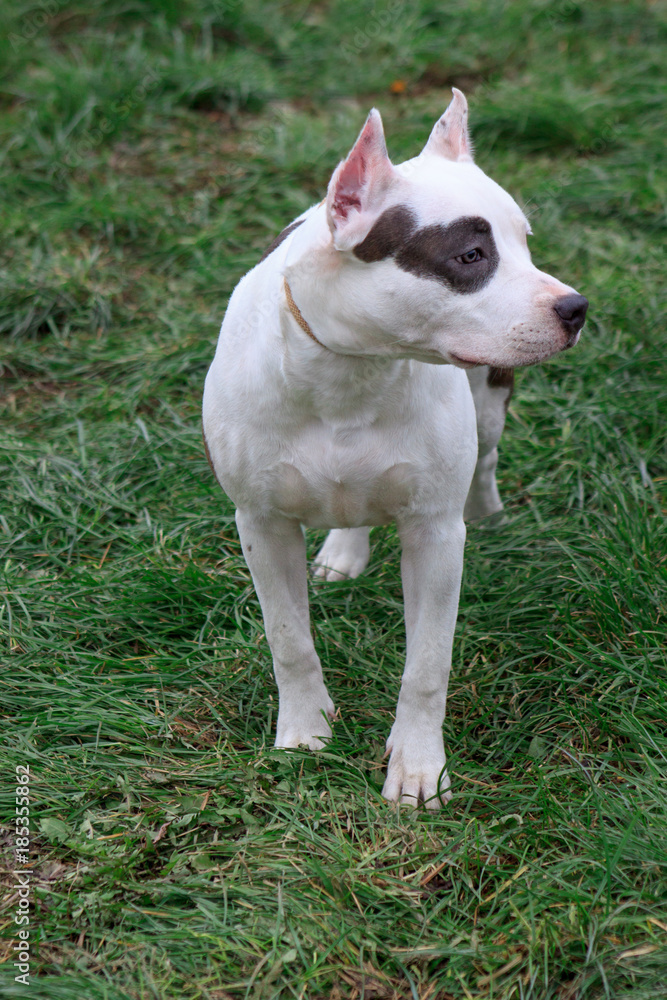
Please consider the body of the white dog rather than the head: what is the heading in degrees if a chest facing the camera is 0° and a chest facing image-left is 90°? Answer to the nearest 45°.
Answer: approximately 0°
